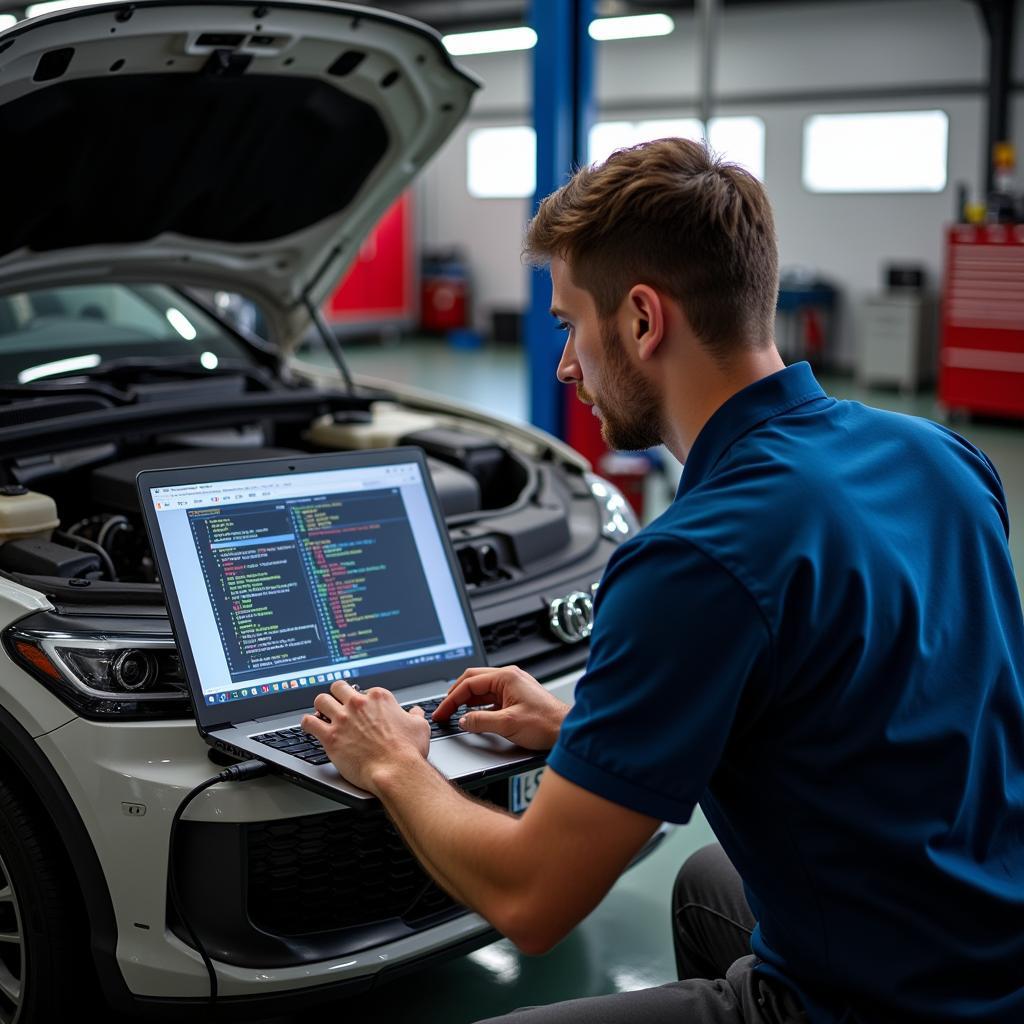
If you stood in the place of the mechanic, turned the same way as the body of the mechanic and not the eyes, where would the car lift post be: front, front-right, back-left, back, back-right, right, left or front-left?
front-right

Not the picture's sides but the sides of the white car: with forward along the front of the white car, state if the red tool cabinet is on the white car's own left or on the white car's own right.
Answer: on the white car's own left

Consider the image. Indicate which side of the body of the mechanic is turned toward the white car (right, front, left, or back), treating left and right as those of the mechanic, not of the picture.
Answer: front

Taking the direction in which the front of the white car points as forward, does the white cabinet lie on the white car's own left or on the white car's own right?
on the white car's own left

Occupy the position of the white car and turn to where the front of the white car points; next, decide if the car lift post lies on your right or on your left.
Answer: on your left

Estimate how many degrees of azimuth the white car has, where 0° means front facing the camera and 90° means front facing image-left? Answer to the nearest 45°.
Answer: approximately 315°

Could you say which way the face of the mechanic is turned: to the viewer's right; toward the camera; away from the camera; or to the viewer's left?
to the viewer's left

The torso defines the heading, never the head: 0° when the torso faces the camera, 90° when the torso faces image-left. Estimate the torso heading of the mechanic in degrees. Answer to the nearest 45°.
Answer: approximately 135°

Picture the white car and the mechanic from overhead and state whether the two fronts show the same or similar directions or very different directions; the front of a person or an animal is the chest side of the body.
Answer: very different directions

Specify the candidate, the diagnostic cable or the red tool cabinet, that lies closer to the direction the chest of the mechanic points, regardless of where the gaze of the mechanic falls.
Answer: the diagnostic cable
